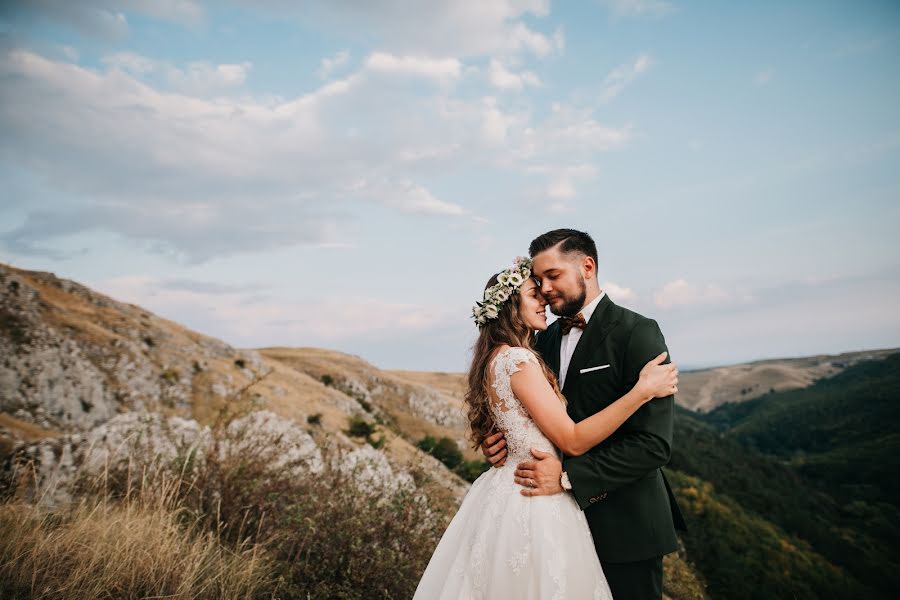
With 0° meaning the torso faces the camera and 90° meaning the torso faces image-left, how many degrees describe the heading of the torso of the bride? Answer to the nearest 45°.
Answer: approximately 270°

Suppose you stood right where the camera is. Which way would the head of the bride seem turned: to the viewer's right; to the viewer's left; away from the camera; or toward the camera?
to the viewer's right

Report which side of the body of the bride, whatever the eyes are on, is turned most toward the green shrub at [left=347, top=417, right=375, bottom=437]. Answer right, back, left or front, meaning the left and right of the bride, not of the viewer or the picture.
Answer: left

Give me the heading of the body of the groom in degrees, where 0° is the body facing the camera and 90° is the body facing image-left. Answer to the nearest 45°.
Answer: approximately 45°
